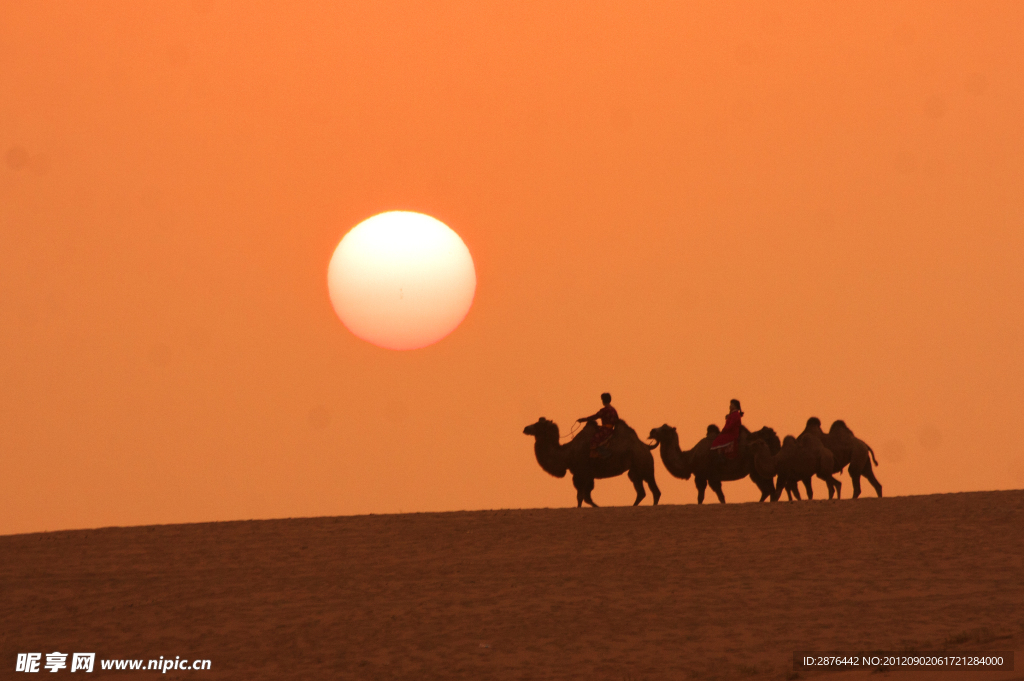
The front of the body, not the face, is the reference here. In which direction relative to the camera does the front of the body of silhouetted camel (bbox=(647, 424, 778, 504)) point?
to the viewer's left

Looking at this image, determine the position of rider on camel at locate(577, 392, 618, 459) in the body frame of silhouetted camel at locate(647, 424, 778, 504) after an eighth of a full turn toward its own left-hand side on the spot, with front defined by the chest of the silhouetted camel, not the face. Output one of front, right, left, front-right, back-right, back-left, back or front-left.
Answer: front

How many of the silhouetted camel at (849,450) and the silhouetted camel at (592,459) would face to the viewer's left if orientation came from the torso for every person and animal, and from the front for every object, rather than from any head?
2

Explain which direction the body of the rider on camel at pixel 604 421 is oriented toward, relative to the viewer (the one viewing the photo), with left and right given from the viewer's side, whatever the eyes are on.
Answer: facing to the left of the viewer

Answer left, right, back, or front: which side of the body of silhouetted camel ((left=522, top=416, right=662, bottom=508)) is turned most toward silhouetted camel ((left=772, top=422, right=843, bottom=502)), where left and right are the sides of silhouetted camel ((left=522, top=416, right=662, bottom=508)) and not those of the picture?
back

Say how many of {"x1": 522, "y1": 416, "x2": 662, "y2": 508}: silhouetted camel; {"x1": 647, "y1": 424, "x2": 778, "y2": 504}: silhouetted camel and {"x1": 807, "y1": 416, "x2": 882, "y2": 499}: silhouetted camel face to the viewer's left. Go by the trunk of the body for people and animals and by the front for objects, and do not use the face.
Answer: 3

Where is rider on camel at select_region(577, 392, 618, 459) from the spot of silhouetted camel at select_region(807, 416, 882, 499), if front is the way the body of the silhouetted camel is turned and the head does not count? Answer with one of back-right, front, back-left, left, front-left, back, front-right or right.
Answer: front-left

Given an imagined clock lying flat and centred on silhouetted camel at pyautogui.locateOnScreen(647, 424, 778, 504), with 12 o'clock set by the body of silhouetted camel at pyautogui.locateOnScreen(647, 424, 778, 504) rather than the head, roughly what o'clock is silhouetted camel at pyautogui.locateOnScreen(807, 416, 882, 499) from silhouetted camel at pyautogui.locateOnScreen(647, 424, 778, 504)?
silhouetted camel at pyautogui.locateOnScreen(807, 416, 882, 499) is roughly at 5 o'clock from silhouetted camel at pyautogui.locateOnScreen(647, 424, 778, 504).

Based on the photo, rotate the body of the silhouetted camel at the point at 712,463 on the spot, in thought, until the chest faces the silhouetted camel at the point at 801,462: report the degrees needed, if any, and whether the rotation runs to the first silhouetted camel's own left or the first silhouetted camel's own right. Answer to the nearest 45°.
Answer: approximately 180°

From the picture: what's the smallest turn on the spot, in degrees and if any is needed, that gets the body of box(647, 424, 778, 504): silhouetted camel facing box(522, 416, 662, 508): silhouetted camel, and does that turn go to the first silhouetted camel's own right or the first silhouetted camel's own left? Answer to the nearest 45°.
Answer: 0° — it already faces it

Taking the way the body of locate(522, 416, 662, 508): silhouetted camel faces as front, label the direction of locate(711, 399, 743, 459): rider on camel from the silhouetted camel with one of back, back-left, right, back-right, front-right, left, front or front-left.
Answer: back

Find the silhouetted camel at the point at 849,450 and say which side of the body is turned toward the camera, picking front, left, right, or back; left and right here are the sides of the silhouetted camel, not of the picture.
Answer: left

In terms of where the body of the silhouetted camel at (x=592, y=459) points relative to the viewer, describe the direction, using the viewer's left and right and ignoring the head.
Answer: facing to the left of the viewer
